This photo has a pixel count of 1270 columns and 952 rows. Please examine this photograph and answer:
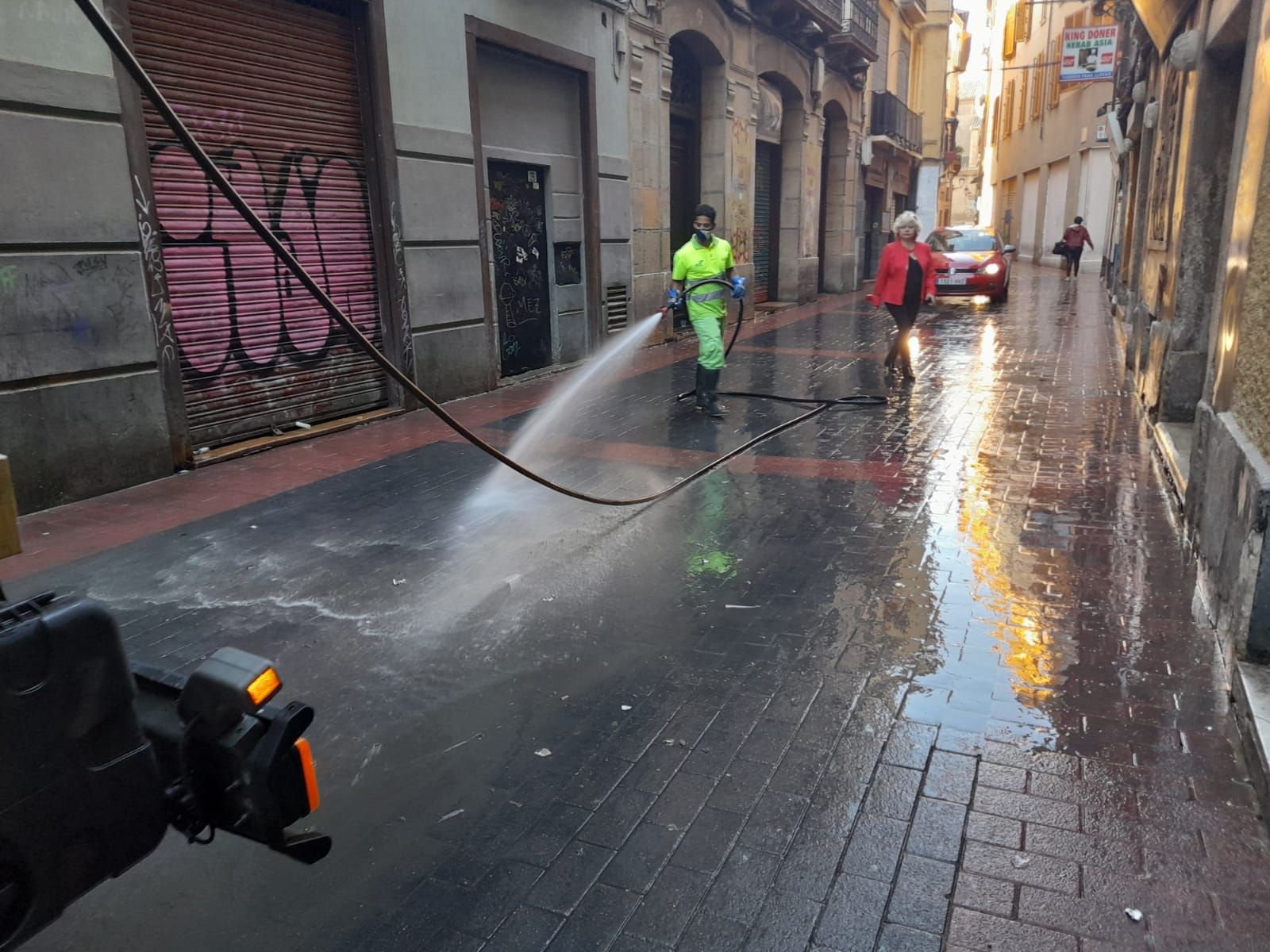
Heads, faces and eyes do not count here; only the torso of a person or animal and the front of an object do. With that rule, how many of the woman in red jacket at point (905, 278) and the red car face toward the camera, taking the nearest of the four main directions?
2

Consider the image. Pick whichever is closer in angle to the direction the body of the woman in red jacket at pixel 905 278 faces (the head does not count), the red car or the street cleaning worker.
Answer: the street cleaning worker

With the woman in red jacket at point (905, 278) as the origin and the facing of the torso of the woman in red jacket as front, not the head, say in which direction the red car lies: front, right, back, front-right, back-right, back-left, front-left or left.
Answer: back

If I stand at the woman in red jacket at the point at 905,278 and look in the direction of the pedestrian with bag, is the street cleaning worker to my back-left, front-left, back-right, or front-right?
back-left

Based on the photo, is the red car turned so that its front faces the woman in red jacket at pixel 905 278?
yes

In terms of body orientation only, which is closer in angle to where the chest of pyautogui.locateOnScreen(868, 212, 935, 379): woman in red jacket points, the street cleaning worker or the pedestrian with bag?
the street cleaning worker

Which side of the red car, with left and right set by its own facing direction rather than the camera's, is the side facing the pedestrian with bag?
back

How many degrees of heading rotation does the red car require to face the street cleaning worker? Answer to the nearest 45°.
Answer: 0° — it already faces them

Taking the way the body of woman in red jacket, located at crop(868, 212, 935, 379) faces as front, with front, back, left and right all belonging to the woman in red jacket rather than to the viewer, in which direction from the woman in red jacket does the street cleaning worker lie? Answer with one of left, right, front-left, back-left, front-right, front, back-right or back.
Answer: front-right

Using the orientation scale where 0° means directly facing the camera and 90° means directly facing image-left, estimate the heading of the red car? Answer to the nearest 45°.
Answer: approximately 0°
